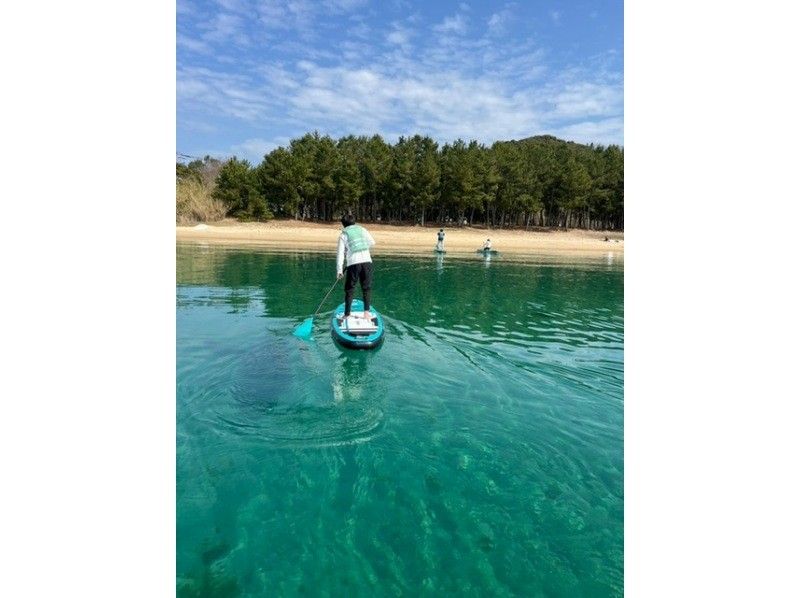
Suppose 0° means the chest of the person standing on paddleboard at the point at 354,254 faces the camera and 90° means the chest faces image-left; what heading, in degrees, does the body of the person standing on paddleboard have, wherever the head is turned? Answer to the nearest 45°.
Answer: approximately 180°
